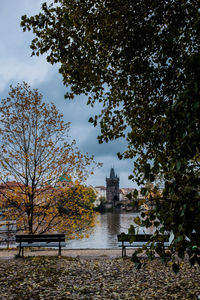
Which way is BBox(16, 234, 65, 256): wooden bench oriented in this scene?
away from the camera
